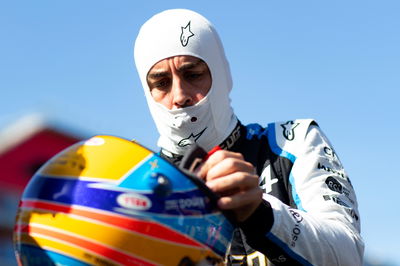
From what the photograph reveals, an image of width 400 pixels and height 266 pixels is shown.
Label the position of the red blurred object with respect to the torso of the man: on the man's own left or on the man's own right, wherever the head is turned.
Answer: on the man's own right

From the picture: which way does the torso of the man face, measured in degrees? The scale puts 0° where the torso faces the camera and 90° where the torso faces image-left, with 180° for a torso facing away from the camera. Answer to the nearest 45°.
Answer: approximately 45°
